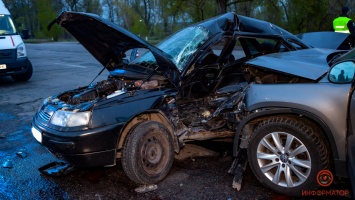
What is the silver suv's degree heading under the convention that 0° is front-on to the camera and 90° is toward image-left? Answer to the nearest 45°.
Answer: approximately 90°

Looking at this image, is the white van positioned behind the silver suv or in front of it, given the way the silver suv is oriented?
in front

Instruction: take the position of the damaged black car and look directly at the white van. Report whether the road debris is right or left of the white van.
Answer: left

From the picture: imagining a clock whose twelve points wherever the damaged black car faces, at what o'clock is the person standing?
The person standing is roughly at 6 o'clock from the damaged black car.

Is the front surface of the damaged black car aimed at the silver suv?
no

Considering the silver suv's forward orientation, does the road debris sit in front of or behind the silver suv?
in front

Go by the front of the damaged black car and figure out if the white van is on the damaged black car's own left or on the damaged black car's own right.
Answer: on the damaged black car's own right

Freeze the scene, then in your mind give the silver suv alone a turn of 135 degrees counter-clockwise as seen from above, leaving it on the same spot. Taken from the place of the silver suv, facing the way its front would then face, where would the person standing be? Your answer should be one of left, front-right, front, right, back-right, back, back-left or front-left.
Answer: back-left

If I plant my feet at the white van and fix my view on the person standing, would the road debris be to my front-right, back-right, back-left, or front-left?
front-right

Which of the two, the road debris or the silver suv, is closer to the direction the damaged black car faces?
the road debris

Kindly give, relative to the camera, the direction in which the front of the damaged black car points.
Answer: facing the viewer and to the left of the viewer

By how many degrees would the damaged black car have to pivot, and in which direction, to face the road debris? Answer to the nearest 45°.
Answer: approximately 45° to its right

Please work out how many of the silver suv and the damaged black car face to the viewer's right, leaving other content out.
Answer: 0
